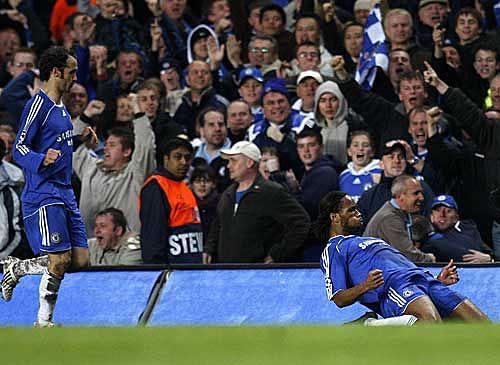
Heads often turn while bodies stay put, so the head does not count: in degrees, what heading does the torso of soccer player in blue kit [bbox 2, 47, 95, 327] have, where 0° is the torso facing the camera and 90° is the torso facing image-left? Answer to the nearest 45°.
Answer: approximately 315°

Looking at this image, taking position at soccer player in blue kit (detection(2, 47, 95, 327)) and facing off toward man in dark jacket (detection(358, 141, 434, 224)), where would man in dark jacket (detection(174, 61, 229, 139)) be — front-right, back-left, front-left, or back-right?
front-left

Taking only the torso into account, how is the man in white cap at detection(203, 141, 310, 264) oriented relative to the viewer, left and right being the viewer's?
facing the viewer and to the left of the viewer

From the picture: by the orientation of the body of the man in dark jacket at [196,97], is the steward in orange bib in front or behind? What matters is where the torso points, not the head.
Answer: in front

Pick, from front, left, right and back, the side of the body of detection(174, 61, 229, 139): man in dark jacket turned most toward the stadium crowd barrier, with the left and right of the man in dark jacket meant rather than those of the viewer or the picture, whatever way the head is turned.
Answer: front

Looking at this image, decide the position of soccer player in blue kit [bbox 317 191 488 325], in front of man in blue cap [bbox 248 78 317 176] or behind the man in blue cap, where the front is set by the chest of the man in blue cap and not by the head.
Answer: in front

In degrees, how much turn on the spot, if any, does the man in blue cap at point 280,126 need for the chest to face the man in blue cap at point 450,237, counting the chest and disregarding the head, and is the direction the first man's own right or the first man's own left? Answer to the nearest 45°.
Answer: approximately 45° to the first man's own left

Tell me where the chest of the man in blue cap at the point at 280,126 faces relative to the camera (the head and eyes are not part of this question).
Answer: toward the camera

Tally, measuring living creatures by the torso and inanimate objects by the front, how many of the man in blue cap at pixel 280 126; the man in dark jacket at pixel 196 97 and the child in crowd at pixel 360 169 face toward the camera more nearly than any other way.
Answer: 3

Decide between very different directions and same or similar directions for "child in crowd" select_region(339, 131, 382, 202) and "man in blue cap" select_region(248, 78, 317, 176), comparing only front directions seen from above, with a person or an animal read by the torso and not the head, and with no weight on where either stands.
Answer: same or similar directions

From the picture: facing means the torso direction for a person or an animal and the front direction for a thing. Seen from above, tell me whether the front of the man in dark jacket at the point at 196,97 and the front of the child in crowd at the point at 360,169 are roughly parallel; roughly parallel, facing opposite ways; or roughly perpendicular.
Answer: roughly parallel
